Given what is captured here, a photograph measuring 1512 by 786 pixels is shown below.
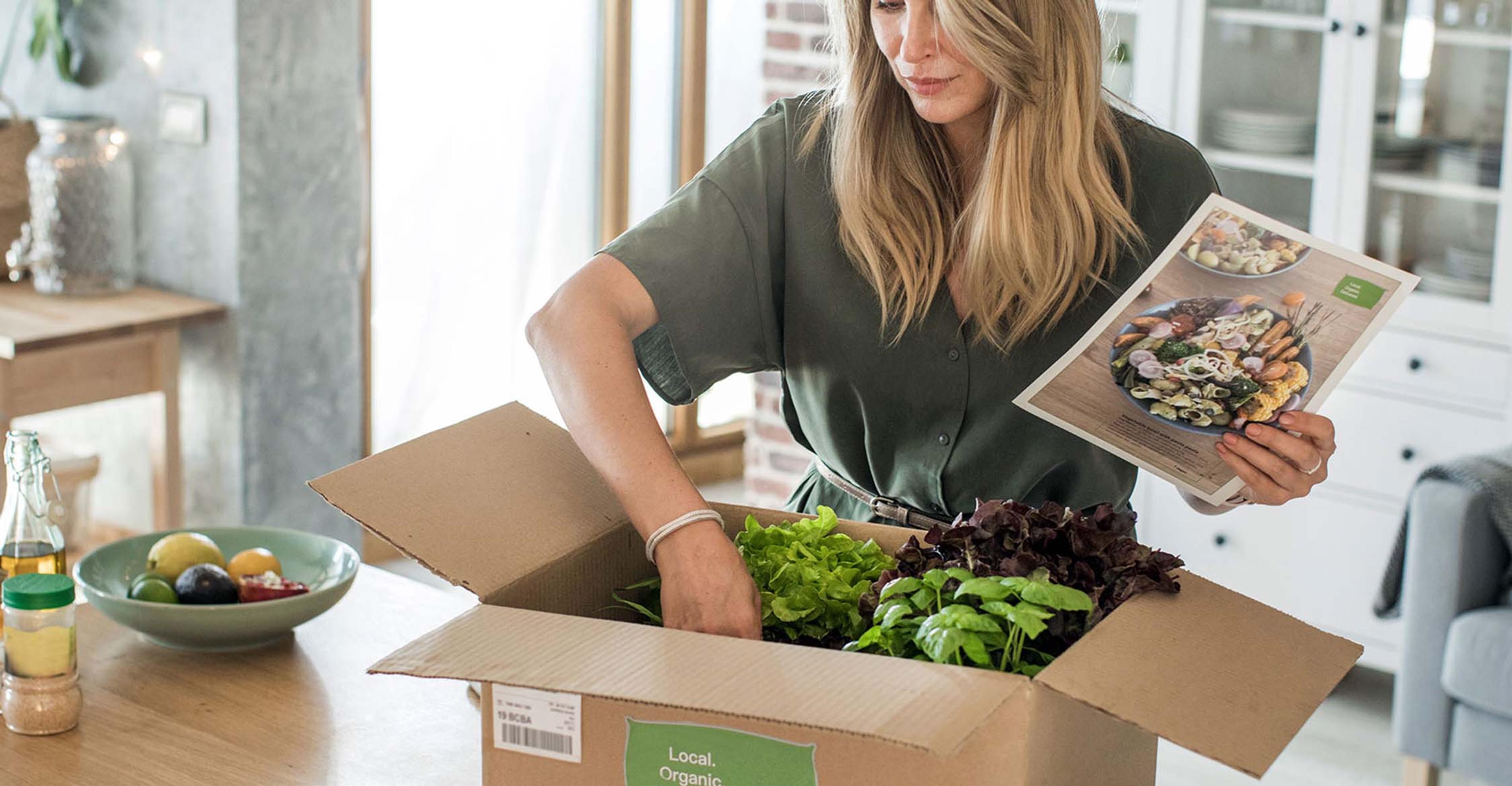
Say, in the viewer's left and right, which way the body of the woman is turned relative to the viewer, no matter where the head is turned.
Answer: facing the viewer

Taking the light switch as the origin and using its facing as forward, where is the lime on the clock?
The lime is roughly at 12 o'clock from the light switch.

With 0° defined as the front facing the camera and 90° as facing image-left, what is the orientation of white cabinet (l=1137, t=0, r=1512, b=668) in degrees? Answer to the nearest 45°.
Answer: approximately 45°

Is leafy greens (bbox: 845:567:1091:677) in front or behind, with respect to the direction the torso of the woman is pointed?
in front

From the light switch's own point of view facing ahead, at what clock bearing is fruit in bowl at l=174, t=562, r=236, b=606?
The fruit in bowl is roughly at 12 o'clock from the light switch.

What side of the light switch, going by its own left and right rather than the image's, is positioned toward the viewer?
front

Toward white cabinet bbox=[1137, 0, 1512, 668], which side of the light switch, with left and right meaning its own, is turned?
left

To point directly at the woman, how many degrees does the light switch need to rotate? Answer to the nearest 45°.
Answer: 0° — it already faces them

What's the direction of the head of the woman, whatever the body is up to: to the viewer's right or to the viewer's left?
to the viewer's left
